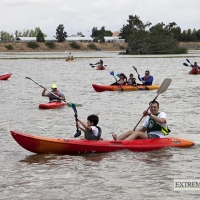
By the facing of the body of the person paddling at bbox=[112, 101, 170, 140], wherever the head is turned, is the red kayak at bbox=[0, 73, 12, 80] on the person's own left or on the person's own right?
on the person's own right

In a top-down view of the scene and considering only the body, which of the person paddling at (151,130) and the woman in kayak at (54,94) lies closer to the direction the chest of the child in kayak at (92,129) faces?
the woman in kayak

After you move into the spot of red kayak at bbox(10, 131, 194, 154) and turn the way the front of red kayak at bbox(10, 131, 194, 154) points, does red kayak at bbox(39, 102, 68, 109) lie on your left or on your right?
on your right

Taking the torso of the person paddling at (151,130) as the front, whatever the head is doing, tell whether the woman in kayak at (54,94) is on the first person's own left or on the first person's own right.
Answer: on the first person's own right

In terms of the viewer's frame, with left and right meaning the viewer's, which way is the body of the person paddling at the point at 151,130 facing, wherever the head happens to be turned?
facing the viewer and to the left of the viewer

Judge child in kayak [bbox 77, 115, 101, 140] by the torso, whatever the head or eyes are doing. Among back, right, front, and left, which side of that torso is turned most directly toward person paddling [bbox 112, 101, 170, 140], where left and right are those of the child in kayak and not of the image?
back

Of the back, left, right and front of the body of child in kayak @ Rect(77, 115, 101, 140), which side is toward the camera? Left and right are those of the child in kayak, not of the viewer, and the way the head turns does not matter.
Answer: left

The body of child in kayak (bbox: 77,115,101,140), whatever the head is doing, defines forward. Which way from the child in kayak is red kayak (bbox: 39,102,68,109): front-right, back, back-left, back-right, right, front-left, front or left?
right

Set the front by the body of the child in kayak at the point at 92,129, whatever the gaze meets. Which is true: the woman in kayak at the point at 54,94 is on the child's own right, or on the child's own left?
on the child's own right

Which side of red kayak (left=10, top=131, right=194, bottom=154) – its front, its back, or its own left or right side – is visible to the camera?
left
